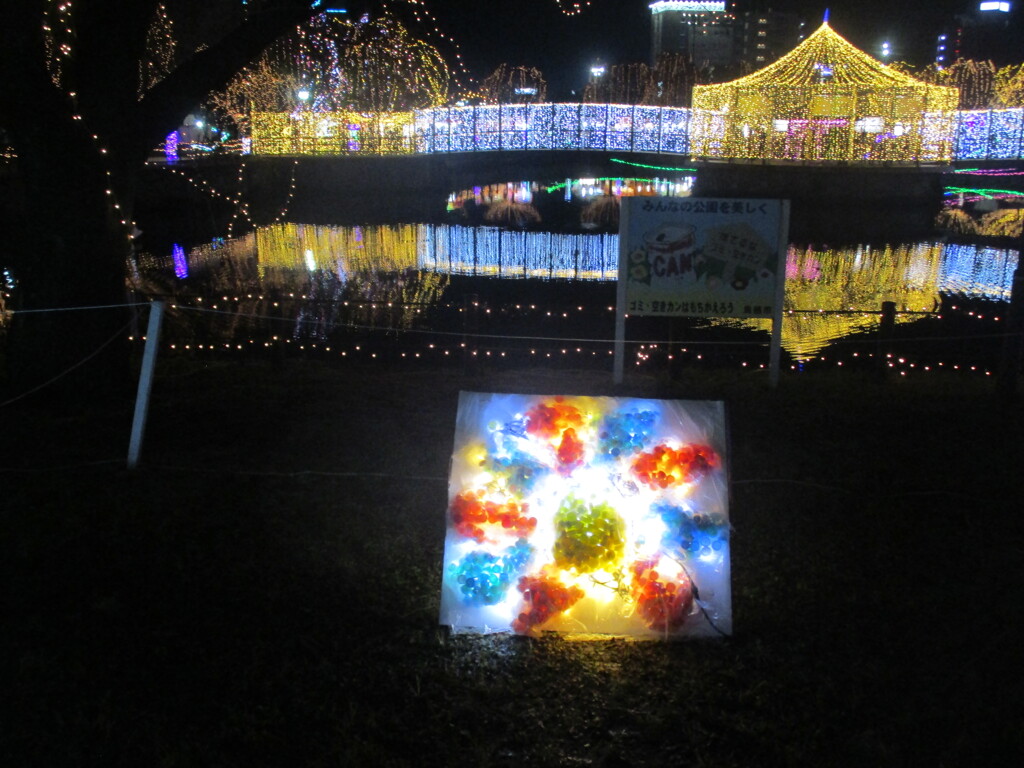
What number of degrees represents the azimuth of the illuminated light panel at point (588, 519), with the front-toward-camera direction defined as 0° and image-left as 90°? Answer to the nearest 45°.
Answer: approximately 0°

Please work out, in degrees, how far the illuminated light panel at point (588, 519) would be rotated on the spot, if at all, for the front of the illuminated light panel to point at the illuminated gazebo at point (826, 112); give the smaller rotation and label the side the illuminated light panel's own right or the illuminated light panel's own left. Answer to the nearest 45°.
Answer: approximately 180°

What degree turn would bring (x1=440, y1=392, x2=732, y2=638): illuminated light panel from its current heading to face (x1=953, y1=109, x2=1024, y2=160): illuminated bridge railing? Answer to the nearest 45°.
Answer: approximately 135° to its left

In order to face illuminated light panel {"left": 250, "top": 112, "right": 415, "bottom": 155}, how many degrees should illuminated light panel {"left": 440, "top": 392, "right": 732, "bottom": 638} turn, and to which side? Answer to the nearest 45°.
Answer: approximately 180°

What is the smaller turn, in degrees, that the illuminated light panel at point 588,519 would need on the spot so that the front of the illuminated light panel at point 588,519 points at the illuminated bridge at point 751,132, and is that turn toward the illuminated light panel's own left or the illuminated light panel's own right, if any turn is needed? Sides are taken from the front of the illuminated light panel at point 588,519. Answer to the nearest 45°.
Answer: approximately 180°

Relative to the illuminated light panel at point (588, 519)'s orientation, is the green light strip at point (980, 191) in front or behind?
behind

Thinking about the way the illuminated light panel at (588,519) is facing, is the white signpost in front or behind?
behind
